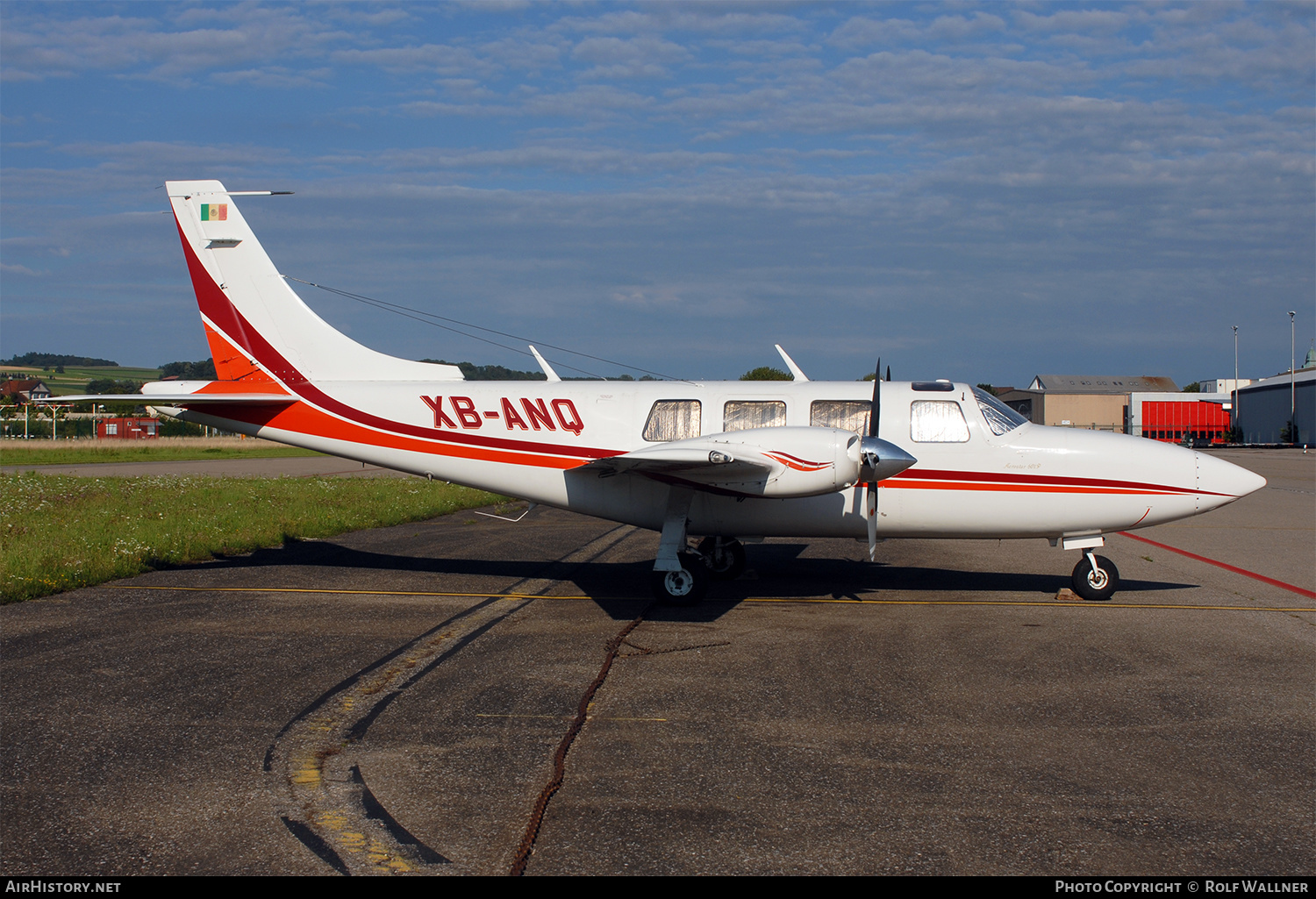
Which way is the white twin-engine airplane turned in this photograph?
to the viewer's right
